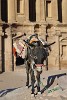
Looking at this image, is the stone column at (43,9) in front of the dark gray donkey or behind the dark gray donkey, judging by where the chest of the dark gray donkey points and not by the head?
behind

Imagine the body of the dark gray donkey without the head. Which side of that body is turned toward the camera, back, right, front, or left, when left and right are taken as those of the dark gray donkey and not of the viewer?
front

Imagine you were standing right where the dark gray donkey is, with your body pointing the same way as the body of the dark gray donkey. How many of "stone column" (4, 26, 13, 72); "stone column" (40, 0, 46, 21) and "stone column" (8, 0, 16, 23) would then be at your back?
3

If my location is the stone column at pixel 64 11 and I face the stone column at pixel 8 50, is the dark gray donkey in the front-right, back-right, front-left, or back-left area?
front-left

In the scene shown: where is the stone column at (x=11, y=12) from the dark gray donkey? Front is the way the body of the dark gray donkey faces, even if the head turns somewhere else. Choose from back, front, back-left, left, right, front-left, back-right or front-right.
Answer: back

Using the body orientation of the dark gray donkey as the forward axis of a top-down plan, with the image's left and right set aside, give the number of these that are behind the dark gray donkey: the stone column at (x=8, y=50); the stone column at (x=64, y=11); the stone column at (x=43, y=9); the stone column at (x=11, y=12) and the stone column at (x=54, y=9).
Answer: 5

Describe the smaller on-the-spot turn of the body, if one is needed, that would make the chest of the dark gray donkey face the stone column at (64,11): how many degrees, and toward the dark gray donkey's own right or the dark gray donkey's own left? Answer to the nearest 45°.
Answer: approximately 180°

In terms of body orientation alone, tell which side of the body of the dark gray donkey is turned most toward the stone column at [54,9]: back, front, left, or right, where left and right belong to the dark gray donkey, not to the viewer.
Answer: back

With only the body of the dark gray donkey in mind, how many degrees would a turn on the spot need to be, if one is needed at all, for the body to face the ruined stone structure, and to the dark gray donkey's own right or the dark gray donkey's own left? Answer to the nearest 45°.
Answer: approximately 180°

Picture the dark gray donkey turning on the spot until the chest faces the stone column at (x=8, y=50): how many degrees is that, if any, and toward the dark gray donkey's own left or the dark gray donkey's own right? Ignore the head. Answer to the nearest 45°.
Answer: approximately 180°
